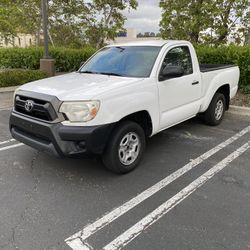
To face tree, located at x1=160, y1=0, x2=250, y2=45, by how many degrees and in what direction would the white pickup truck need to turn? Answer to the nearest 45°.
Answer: approximately 135° to its right

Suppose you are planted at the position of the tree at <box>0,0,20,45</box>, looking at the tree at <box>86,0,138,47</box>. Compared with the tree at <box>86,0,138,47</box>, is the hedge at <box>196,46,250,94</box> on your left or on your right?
right

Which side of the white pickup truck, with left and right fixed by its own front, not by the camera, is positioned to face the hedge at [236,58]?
back

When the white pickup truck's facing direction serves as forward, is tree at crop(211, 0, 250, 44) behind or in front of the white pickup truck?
behind

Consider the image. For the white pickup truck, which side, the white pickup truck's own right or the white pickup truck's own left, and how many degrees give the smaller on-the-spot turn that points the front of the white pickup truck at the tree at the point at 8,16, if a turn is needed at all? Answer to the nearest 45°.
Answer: approximately 90° to the white pickup truck's own right

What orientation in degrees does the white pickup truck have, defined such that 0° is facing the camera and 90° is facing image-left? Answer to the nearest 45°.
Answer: approximately 45°

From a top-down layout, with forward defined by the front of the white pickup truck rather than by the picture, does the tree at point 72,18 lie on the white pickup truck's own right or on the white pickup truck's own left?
on the white pickup truck's own right

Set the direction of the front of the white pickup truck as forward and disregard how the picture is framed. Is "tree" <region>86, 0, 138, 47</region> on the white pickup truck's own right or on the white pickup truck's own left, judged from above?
on the white pickup truck's own right
